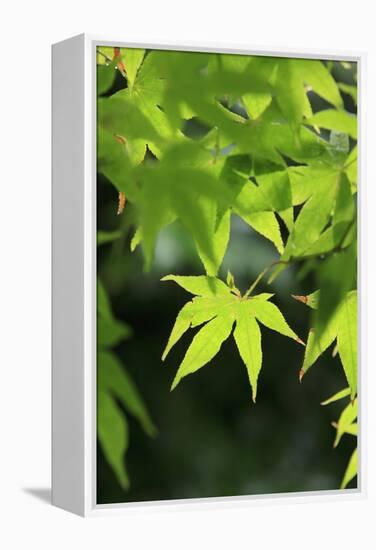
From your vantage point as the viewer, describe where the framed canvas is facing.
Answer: facing the viewer and to the right of the viewer
